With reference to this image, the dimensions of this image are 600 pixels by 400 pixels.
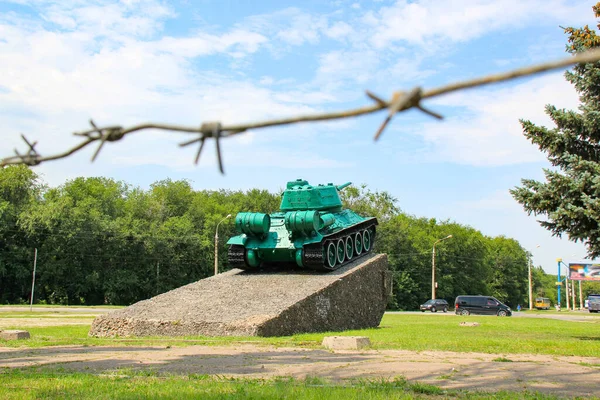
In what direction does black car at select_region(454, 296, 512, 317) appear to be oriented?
to the viewer's right

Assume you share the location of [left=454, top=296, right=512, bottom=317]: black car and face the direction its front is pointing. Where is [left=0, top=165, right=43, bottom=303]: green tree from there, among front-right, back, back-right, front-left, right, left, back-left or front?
back

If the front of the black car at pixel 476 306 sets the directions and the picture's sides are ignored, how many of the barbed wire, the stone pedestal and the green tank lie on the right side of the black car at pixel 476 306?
3

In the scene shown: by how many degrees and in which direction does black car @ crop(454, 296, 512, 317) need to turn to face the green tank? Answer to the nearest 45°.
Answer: approximately 90° to its right
